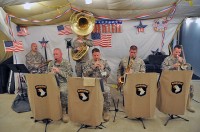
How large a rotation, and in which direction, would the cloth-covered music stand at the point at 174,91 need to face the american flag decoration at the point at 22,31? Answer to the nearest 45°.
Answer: approximately 90° to its right

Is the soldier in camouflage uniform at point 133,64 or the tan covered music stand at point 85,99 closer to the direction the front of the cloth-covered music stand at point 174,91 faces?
the tan covered music stand

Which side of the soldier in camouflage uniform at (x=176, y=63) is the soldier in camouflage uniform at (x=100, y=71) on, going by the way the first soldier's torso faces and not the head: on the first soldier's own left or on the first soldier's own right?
on the first soldier's own right

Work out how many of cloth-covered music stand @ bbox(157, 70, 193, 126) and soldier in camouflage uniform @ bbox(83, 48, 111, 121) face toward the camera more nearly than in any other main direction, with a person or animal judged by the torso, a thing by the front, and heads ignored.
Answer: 2

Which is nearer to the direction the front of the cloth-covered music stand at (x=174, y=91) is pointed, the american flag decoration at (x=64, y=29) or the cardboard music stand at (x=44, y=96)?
the cardboard music stand

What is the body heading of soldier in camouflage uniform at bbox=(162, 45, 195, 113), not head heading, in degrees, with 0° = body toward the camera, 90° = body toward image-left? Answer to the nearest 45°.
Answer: approximately 315°

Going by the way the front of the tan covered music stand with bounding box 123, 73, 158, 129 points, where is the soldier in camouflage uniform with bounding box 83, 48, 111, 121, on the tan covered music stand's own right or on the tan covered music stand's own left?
on the tan covered music stand's own right

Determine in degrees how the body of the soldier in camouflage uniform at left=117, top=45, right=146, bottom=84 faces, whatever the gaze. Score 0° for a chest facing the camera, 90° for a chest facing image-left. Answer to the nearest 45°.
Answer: approximately 0°

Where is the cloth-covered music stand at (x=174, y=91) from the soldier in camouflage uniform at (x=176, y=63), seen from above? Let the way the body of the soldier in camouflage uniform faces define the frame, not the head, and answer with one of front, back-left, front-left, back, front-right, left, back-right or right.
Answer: front-right

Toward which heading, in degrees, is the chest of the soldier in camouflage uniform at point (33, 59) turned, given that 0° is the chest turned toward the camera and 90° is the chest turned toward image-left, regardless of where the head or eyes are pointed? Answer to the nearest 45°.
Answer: approximately 315°

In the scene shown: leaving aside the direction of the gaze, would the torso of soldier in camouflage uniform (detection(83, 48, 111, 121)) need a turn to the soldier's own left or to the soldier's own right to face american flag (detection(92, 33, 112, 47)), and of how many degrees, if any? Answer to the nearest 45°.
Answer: approximately 180°

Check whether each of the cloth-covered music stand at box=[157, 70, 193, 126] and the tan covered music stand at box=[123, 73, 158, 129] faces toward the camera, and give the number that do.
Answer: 2

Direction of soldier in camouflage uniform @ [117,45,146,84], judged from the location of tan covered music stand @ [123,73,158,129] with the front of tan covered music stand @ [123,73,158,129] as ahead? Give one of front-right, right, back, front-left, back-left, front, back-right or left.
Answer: back

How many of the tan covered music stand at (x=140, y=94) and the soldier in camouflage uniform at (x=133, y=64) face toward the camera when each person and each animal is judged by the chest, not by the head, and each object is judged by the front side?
2

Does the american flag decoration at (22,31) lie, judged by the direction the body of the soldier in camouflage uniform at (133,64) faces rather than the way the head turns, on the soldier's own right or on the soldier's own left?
on the soldier's own right

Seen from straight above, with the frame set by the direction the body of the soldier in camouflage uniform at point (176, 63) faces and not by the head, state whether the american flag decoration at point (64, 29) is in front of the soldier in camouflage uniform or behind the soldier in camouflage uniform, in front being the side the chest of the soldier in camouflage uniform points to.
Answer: behind

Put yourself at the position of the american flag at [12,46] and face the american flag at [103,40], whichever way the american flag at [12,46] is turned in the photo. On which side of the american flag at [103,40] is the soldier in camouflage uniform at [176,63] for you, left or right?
right

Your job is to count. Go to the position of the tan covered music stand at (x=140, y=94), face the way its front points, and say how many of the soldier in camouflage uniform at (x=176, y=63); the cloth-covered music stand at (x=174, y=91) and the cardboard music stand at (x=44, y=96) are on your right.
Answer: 1

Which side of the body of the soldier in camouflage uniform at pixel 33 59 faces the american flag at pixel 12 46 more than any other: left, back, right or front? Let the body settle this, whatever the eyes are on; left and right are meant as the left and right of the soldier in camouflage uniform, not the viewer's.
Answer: right
